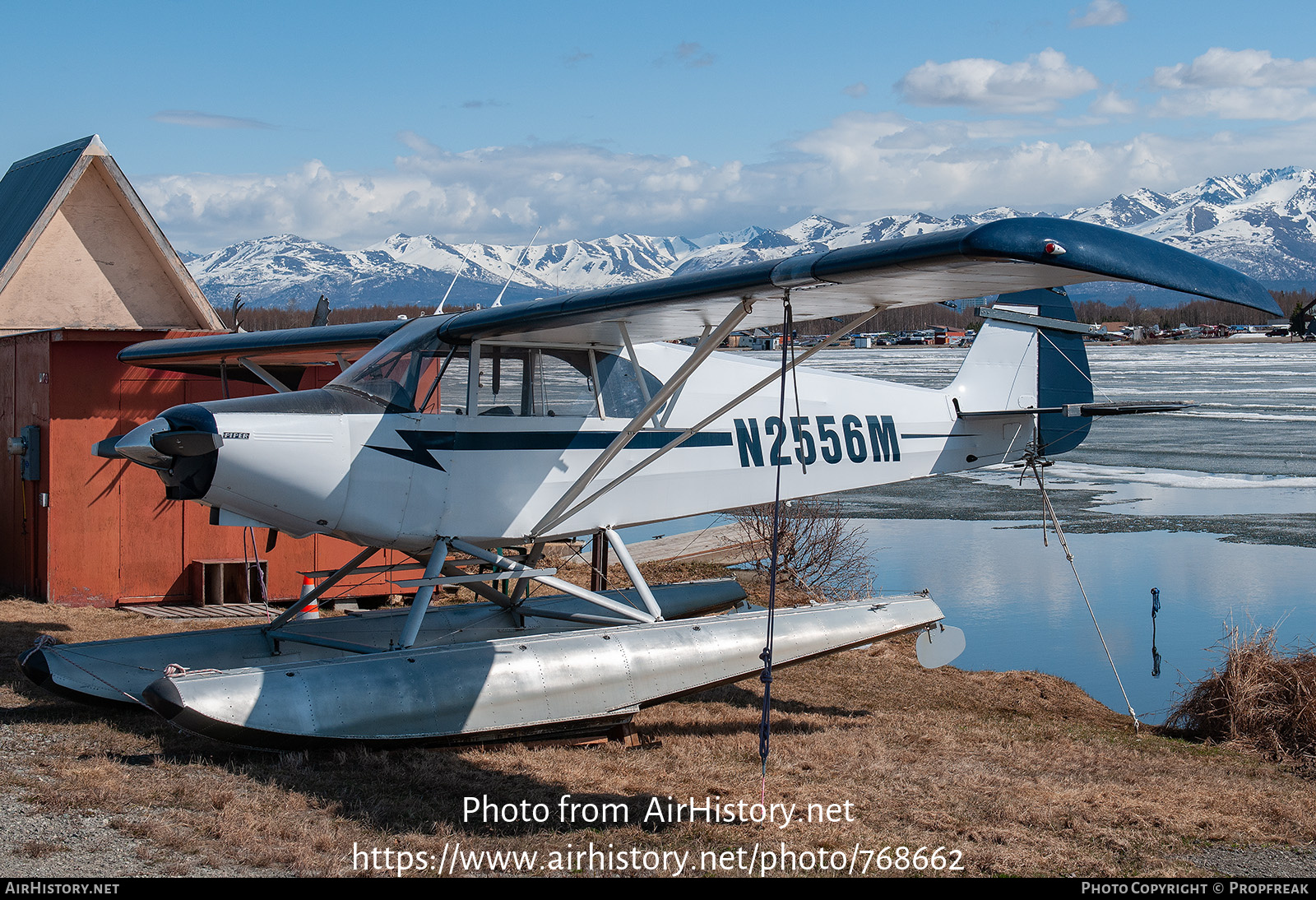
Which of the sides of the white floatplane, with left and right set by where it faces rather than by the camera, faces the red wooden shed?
right

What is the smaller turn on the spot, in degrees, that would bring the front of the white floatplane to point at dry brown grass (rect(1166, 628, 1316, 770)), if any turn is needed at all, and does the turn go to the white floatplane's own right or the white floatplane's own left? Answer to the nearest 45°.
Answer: approximately 135° to the white floatplane's own left

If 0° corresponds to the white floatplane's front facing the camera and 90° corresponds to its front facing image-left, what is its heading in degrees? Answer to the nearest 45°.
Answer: approximately 45°

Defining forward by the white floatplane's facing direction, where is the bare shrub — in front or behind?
behind
